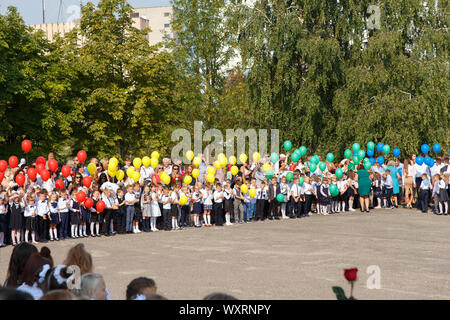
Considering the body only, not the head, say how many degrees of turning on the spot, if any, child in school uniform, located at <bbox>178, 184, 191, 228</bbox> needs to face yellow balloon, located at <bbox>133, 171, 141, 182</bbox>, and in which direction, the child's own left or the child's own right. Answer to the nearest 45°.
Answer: approximately 90° to the child's own right

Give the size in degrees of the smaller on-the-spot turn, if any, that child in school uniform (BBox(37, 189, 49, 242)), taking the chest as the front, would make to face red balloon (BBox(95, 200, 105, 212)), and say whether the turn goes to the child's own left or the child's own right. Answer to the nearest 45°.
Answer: approximately 90° to the child's own left

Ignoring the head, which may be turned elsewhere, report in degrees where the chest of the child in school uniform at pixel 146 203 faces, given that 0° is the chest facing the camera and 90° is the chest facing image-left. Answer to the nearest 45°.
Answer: approximately 0°

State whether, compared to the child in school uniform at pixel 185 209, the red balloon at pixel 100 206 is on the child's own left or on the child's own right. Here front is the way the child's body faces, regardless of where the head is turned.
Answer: on the child's own right

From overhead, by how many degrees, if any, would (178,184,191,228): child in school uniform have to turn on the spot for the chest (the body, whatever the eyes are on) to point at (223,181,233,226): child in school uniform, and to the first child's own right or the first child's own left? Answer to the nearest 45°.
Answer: approximately 90° to the first child's own left

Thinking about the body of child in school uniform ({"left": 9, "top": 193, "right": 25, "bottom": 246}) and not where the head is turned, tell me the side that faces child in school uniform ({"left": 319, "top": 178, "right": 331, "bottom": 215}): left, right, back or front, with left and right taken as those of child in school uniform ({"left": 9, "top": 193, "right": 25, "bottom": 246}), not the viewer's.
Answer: left

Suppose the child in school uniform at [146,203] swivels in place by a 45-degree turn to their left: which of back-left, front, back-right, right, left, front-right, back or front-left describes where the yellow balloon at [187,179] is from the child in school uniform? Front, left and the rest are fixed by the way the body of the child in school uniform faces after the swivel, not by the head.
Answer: left

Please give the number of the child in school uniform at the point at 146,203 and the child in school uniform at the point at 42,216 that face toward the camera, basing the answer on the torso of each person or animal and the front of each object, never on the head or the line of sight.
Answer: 2

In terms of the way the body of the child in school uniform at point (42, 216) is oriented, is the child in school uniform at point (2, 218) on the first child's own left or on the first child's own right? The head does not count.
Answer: on the first child's own right

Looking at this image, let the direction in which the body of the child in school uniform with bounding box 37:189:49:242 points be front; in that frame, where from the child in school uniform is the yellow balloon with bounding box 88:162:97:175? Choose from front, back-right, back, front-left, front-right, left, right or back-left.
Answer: back-left
